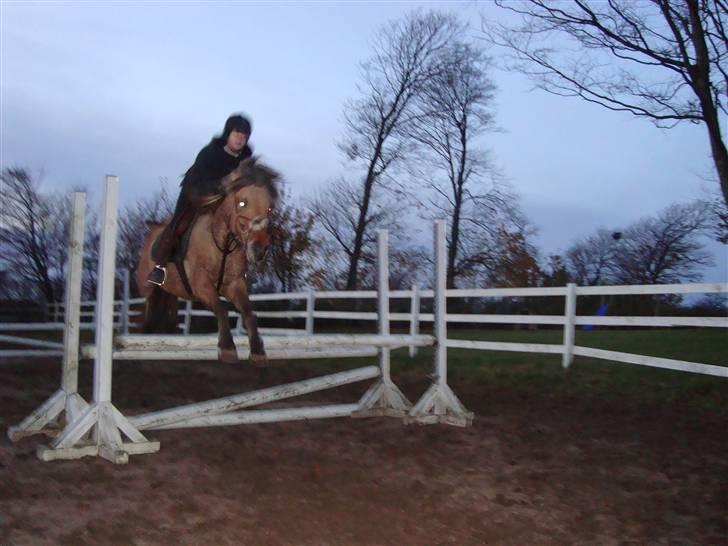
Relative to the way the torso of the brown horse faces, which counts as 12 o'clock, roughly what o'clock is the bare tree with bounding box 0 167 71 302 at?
The bare tree is roughly at 7 o'clock from the brown horse.

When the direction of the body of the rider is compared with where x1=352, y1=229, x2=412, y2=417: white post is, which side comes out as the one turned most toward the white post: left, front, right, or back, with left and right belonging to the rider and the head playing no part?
left

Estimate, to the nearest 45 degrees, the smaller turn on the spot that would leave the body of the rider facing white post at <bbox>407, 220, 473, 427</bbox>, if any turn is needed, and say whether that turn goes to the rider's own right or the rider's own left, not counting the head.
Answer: approximately 90° to the rider's own left

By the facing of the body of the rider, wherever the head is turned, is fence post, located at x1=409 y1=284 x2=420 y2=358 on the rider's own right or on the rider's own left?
on the rider's own left

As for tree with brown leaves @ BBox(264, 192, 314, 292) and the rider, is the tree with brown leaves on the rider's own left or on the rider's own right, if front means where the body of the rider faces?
on the rider's own left

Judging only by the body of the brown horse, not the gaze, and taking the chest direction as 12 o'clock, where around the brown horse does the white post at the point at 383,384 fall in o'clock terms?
The white post is roughly at 9 o'clock from the brown horse.

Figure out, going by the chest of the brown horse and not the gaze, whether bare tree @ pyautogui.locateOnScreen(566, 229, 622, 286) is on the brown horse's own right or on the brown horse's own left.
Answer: on the brown horse's own left

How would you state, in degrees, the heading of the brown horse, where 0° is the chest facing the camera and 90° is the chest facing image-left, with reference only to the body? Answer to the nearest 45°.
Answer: approximately 315°
